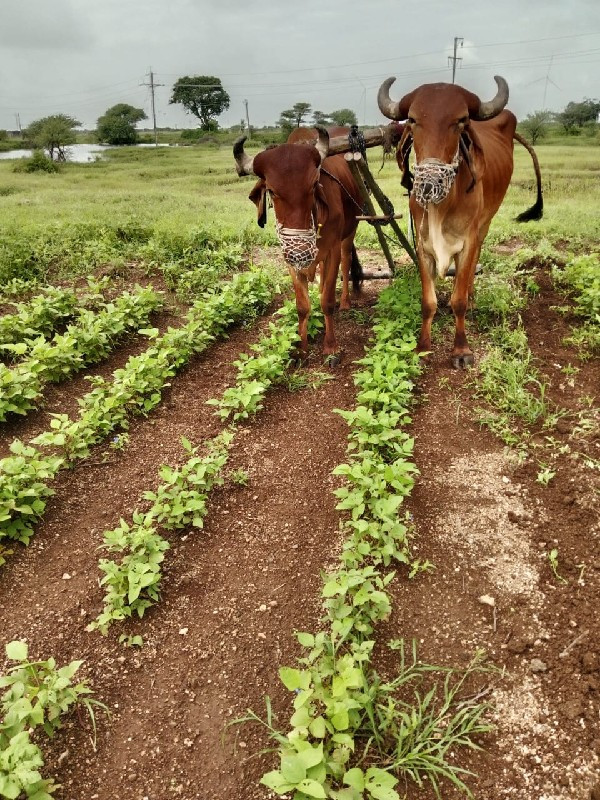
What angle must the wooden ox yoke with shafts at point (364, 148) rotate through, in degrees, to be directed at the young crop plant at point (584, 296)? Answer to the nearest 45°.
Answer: approximately 90° to its left

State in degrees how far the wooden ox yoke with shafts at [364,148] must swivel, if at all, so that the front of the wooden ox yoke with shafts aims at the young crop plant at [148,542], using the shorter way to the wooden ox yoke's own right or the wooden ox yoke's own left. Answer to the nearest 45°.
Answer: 0° — it already faces it

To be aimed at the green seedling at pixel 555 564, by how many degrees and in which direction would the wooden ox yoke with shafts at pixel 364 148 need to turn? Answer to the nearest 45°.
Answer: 0° — it already faces it

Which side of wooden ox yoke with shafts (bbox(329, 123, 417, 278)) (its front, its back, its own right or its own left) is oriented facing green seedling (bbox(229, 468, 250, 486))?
front

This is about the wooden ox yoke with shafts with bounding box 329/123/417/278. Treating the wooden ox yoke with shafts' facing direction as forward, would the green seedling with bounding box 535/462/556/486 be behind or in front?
in front

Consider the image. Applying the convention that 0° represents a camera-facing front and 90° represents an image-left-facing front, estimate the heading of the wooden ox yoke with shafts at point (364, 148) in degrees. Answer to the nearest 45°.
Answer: approximately 0°

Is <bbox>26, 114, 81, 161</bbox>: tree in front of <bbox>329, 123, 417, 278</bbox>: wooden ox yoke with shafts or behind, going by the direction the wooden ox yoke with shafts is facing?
behind

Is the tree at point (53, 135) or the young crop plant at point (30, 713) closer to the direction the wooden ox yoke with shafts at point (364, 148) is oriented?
the young crop plant

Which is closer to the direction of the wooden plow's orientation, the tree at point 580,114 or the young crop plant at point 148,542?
the young crop plant

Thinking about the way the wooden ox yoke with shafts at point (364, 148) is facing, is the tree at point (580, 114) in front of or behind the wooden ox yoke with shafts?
behind

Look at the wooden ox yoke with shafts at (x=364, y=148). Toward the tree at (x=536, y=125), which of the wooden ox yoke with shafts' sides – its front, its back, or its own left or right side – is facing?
back

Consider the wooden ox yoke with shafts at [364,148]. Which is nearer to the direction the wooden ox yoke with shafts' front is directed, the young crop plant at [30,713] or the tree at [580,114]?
the young crop plant
